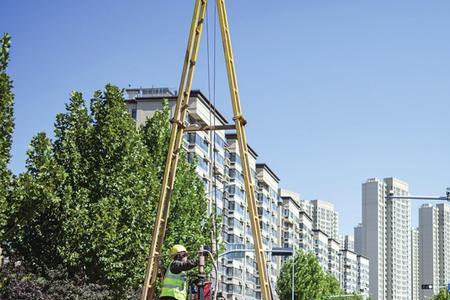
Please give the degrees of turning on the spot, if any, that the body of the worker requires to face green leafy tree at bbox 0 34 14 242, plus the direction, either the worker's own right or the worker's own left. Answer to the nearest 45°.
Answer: approximately 135° to the worker's own left

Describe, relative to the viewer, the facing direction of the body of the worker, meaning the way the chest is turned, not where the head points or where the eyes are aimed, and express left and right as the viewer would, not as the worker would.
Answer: facing to the right of the viewer
